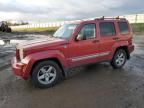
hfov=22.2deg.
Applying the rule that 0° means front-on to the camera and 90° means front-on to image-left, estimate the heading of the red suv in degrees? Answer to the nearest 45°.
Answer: approximately 45°
